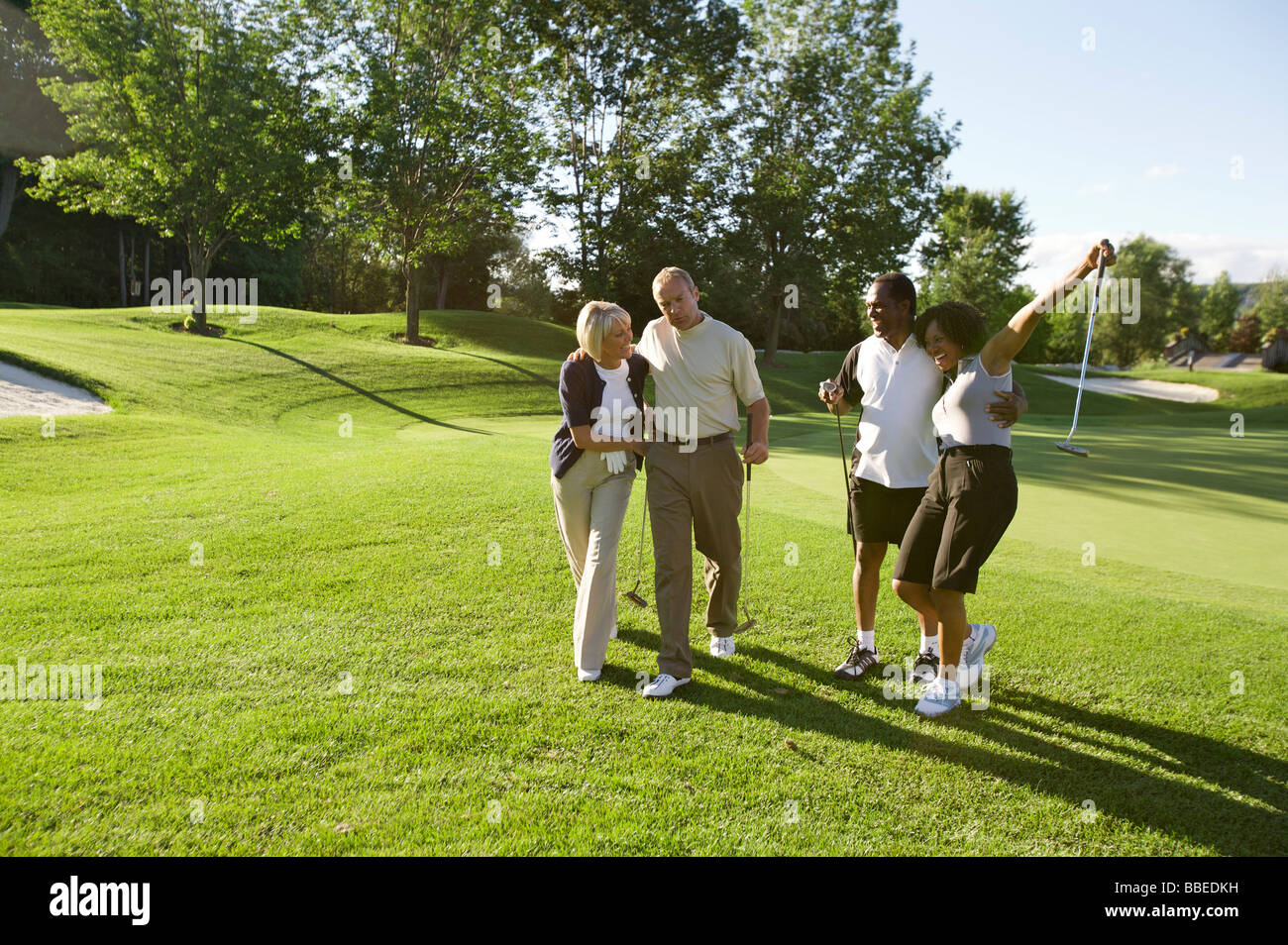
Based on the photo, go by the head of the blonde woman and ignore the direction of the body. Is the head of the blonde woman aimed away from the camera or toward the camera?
toward the camera

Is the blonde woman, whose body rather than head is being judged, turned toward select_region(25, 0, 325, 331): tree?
no

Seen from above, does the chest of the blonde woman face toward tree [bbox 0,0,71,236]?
no

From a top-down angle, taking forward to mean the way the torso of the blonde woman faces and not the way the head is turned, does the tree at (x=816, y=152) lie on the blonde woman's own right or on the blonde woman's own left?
on the blonde woman's own left

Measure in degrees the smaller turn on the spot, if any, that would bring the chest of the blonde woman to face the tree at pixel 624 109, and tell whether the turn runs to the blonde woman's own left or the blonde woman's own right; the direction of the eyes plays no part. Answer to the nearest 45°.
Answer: approximately 135° to the blonde woman's own left

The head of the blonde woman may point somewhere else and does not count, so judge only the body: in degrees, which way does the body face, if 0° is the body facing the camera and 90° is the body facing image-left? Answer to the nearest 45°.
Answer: approximately 315°

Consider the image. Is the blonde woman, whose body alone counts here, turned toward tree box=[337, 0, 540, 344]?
no

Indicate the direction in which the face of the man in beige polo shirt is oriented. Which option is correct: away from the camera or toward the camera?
toward the camera
